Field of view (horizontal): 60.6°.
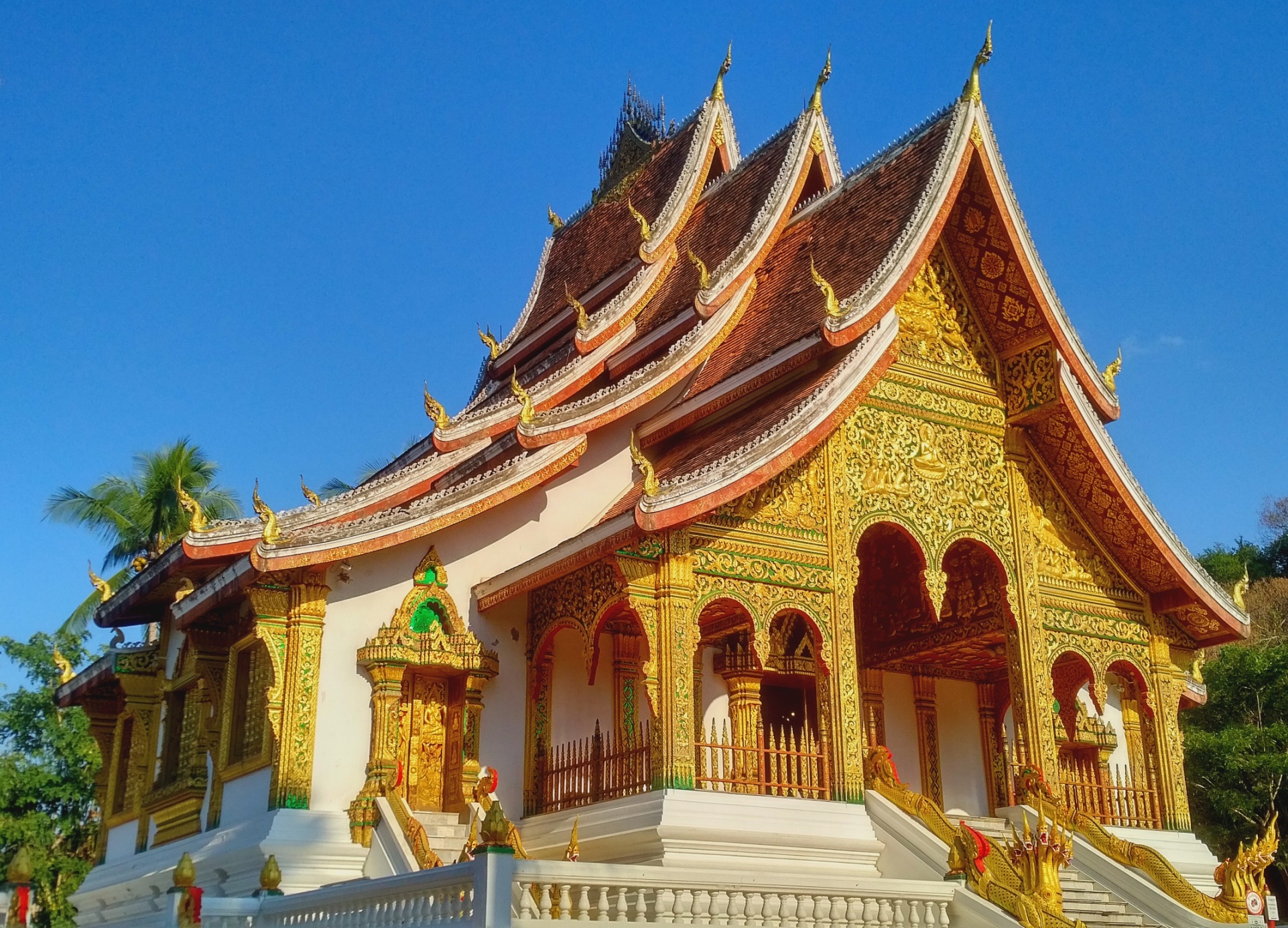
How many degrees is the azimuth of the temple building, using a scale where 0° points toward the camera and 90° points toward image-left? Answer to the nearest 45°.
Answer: approximately 315°
